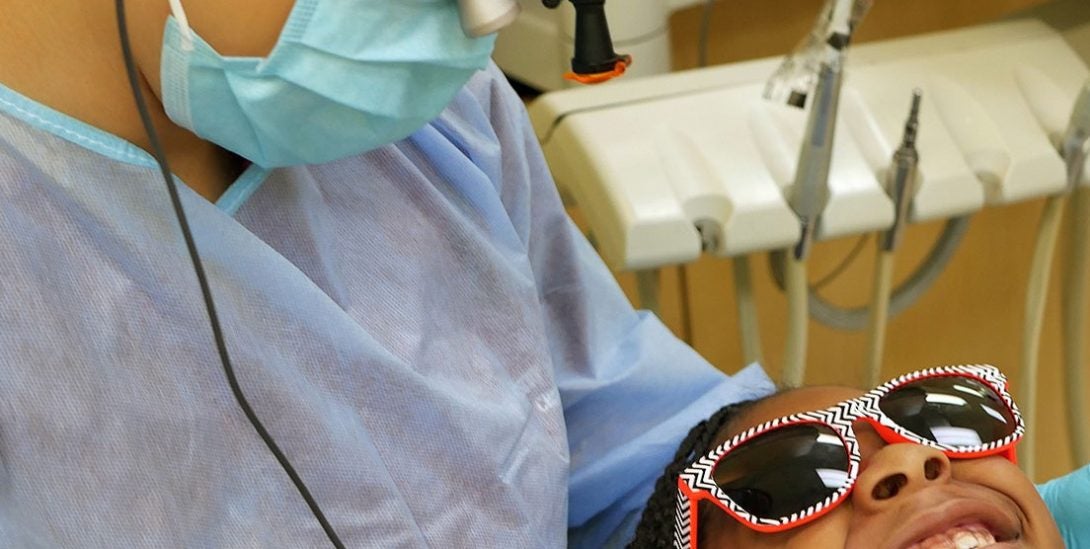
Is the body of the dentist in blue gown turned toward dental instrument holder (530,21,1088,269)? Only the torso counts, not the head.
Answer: no

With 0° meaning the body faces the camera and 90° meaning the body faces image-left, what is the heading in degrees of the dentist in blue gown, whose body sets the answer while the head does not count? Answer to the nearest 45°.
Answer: approximately 315°

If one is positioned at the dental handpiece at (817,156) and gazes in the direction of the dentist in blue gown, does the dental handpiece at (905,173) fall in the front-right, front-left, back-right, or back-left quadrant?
back-left

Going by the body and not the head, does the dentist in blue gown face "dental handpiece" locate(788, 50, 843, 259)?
no

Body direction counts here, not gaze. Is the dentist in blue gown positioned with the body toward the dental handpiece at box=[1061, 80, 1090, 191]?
no

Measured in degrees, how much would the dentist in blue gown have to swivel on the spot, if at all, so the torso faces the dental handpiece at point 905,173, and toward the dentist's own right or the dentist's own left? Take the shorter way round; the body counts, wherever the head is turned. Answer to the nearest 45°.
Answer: approximately 90° to the dentist's own left

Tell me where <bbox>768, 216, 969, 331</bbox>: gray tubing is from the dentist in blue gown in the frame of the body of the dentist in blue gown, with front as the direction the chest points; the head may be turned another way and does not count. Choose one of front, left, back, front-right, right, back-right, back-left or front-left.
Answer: left

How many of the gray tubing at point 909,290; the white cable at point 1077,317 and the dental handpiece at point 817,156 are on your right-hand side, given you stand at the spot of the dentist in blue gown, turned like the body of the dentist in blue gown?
0

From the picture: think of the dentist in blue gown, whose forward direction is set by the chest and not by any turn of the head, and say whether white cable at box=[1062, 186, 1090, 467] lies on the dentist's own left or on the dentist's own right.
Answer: on the dentist's own left

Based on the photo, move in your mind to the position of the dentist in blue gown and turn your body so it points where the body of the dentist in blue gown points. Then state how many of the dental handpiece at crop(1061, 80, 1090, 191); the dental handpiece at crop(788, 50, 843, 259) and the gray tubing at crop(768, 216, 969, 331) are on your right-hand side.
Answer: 0

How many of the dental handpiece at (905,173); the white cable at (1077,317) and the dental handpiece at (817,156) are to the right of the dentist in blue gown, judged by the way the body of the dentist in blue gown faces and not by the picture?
0
